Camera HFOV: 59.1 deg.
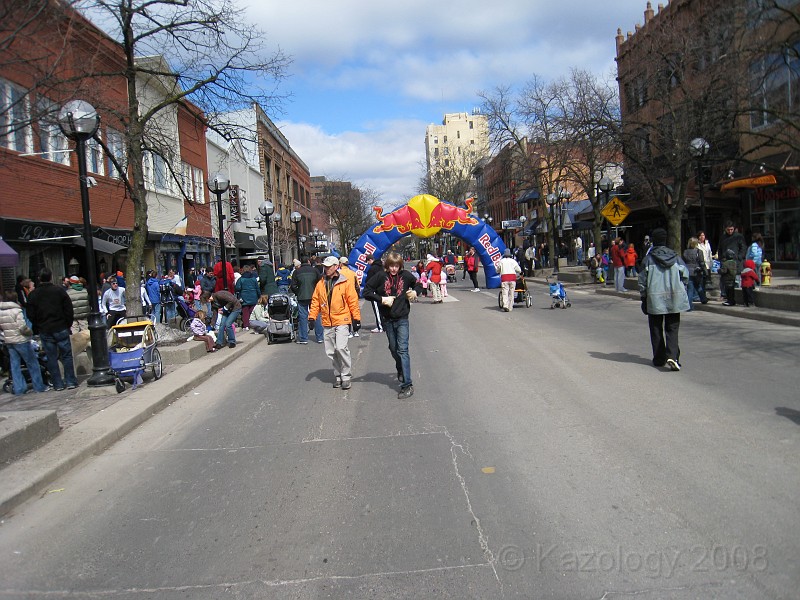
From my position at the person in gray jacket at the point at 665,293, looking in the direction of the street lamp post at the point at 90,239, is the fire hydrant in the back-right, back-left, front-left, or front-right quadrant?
back-right

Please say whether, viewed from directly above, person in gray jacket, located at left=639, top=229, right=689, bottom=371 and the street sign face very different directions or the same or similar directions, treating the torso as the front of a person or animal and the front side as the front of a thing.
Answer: very different directions

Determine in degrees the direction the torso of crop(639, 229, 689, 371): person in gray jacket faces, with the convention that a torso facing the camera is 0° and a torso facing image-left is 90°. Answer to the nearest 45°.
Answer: approximately 180°

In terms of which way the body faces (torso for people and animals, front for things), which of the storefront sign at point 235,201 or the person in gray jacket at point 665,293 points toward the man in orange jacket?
the storefront sign

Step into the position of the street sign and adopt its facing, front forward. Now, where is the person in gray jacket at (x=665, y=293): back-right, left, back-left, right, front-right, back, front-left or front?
front

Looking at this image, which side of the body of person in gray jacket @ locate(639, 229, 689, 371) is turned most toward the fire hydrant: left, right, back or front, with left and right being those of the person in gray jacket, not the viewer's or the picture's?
front

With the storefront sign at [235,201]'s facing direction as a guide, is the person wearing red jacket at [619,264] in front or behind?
in front

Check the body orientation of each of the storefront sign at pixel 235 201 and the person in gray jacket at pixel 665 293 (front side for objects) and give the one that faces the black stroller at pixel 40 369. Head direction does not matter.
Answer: the storefront sign

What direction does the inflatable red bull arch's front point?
toward the camera

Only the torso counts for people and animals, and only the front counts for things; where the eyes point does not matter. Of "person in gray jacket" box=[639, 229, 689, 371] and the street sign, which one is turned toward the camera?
the street sign

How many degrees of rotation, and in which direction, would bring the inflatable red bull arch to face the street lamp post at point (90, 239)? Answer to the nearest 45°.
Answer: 0° — it already faces it

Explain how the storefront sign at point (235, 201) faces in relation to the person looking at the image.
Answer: facing the viewer

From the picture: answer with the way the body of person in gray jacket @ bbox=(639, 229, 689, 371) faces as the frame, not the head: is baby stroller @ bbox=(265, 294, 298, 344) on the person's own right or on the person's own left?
on the person's own left

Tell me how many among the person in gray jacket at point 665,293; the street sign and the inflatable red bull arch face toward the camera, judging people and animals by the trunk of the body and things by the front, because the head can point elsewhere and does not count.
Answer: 2

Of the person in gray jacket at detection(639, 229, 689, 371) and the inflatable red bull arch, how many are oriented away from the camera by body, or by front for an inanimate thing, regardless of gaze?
1

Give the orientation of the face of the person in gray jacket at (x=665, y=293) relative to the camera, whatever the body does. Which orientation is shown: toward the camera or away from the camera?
away from the camera

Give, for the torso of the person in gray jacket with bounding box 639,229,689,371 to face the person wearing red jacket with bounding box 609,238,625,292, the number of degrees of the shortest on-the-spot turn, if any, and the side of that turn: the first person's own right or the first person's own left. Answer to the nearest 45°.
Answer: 0° — they already face them
